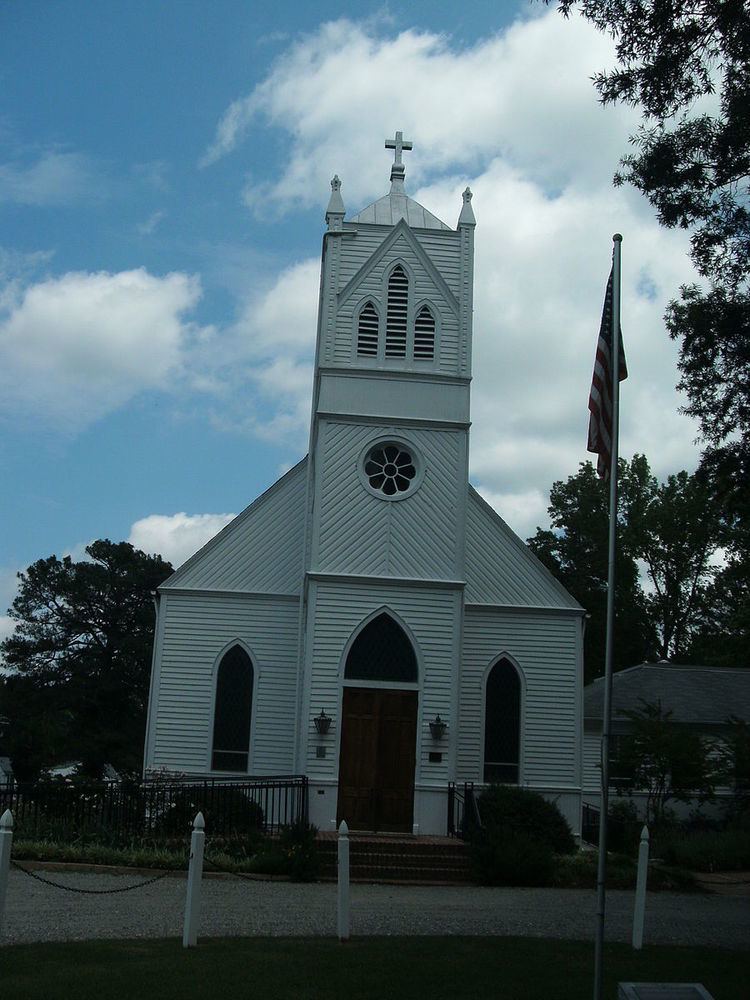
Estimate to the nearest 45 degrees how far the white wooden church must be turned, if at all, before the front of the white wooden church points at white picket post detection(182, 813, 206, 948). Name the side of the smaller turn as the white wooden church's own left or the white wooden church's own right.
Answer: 0° — it already faces it

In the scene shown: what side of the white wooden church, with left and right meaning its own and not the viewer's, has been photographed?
front

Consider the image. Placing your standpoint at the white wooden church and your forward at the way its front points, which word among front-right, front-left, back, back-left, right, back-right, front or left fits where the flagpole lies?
front

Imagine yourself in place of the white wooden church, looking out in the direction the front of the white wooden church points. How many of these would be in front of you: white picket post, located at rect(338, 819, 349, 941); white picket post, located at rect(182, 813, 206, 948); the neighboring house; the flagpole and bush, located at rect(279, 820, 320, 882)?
4

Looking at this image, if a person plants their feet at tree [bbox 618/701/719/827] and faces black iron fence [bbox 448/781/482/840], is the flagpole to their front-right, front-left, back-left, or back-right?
front-left

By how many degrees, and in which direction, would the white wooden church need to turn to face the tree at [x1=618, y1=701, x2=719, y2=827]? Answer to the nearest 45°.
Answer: approximately 90° to its left

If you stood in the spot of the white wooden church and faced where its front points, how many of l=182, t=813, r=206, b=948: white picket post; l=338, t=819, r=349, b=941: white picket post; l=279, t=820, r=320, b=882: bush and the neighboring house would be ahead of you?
3

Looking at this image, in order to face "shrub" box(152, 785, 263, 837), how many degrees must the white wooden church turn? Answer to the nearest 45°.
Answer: approximately 45° to its right

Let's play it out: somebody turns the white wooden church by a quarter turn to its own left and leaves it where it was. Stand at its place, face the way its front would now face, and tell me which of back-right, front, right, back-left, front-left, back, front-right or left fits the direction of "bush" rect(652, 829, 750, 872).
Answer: front

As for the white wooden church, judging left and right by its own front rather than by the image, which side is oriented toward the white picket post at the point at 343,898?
front

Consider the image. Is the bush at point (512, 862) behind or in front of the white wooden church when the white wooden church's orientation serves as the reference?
in front

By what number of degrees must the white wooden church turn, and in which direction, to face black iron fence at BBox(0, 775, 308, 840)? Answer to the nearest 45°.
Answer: approximately 45° to its right

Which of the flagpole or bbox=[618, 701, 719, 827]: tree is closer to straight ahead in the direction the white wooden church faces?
the flagpole

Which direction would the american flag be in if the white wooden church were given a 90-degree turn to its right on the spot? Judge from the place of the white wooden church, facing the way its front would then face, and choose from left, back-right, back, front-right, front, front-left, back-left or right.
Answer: left

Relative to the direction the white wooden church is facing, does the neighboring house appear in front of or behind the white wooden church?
behind

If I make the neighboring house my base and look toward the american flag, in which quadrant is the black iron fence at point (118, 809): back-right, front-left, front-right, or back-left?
front-right
